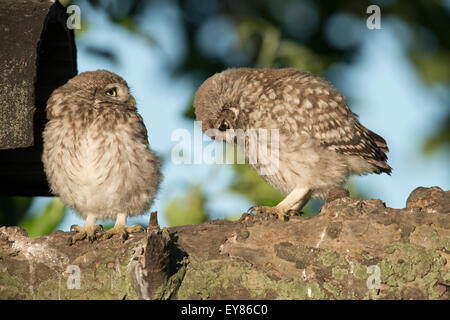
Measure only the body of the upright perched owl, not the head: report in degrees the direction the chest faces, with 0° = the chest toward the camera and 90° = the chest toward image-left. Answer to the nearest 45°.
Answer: approximately 0°

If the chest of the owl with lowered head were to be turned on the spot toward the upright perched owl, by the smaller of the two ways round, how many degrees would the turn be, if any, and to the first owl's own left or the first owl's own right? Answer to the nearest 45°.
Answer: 0° — it already faces it

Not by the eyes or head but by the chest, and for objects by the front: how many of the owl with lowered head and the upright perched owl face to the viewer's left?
1

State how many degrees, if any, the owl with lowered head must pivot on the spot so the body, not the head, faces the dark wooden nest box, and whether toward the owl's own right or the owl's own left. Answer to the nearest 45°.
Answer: approximately 45° to the owl's own left

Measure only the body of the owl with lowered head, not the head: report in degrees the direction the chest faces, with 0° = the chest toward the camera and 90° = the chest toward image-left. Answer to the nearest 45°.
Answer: approximately 90°

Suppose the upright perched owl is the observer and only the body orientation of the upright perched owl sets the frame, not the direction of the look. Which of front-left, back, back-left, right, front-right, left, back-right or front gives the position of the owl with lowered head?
left

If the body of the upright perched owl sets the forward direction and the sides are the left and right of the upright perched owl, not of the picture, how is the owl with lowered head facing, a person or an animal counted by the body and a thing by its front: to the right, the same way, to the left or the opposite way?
to the right

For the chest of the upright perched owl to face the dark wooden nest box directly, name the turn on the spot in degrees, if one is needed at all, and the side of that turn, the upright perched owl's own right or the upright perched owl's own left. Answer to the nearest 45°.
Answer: approximately 45° to the upright perched owl's own right

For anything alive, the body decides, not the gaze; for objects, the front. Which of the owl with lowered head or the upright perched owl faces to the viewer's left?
the owl with lowered head
